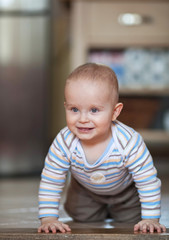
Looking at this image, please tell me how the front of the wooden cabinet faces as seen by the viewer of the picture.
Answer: facing the viewer
